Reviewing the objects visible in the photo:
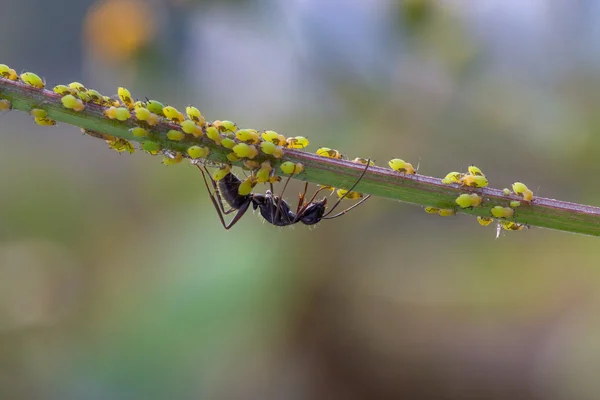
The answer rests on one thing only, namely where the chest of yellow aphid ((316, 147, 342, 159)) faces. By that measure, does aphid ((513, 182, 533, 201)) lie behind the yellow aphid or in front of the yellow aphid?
in front

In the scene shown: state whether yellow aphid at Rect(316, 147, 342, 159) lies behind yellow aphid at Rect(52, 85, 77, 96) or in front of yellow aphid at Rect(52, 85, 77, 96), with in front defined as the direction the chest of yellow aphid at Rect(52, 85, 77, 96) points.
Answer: in front

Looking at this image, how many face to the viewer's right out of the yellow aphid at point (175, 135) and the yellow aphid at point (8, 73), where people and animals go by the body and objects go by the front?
2

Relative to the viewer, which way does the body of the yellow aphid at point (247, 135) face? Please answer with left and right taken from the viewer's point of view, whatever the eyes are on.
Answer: facing to the right of the viewer

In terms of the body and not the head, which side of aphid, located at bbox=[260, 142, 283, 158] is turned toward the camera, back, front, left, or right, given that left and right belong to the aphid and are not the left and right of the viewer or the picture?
right

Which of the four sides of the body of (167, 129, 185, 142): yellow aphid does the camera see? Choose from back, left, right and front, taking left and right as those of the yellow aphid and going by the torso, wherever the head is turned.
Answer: right

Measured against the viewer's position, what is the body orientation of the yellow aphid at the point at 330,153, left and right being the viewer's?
facing to the right of the viewer
